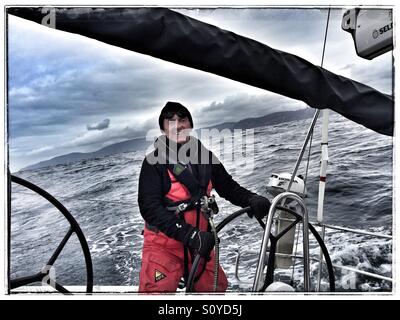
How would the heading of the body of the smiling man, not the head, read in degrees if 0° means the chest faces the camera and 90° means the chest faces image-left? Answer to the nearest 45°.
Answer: approximately 315°
